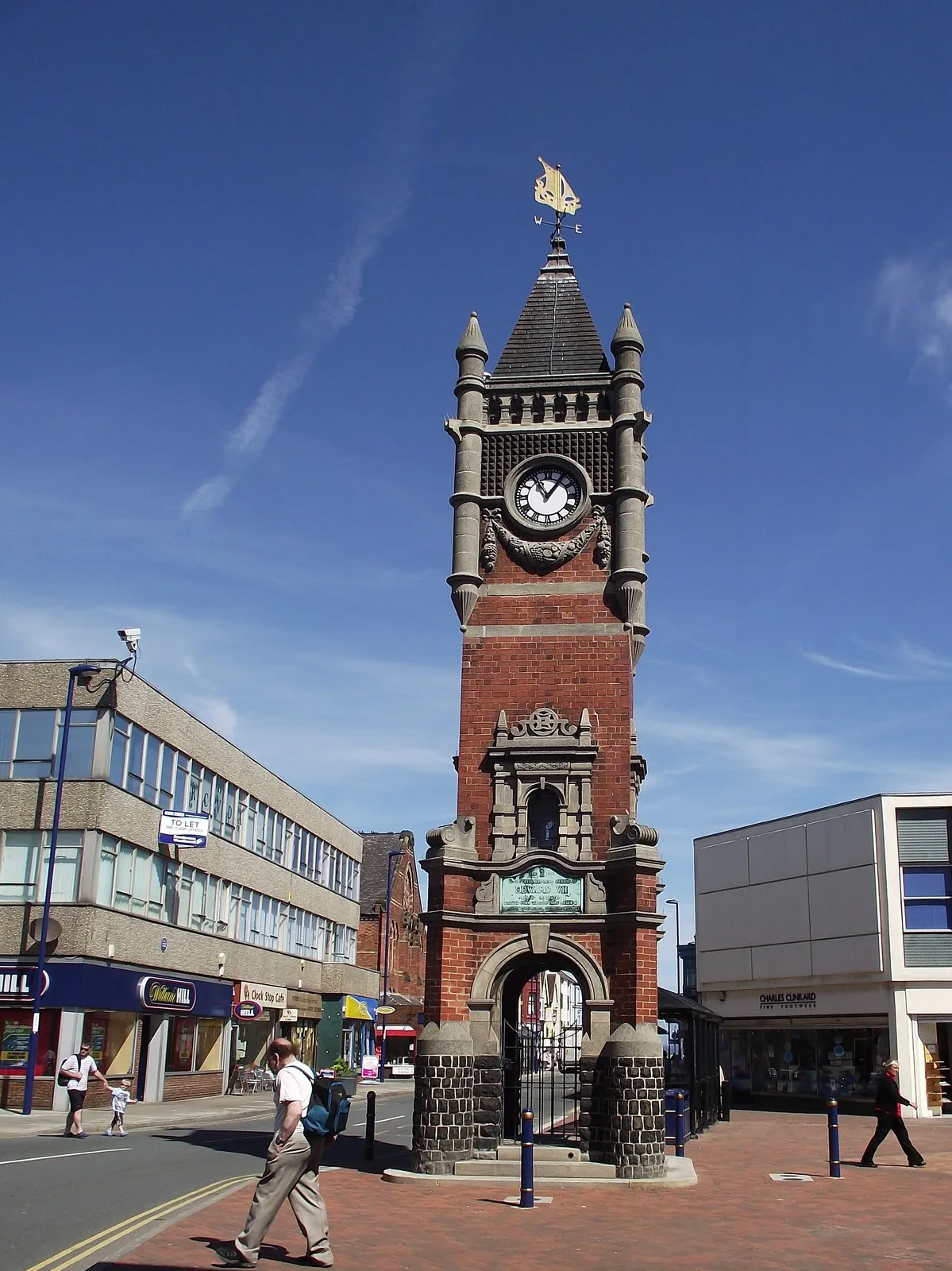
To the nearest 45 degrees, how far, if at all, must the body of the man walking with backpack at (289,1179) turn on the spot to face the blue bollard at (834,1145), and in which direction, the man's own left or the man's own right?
approximately 135° to the man's own right

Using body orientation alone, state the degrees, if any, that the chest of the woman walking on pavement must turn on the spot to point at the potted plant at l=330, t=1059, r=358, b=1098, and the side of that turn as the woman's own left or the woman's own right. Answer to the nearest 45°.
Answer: approximately 135° to the woman's own left

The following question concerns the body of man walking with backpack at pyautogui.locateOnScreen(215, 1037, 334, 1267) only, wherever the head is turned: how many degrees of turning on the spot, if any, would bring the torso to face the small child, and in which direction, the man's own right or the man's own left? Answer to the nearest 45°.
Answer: approximately 90° to the man's own right

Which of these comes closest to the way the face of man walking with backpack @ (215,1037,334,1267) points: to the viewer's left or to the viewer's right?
to the viewer's left

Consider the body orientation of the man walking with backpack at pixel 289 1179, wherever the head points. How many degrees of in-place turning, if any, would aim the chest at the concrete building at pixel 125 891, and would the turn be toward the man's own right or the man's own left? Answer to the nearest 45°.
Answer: approximately 90° to the man's own right

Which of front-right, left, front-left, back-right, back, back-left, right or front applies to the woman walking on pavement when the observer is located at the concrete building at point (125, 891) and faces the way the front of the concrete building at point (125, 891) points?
front

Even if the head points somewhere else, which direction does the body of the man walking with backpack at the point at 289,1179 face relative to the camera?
to the viewer's left

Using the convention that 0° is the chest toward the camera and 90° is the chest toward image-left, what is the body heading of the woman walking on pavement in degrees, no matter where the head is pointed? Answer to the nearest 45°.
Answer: approximately 270°

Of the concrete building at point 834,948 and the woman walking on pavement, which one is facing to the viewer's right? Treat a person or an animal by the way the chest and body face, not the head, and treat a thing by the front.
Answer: the woman walking on pavement

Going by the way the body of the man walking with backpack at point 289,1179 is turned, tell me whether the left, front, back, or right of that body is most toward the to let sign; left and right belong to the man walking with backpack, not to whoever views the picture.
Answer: right

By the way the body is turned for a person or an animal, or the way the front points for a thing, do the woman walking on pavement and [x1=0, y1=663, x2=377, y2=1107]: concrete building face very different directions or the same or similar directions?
same or similar directions

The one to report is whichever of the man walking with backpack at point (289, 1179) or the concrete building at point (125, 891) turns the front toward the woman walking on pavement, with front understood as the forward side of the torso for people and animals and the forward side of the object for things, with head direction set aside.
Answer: the concrete building
